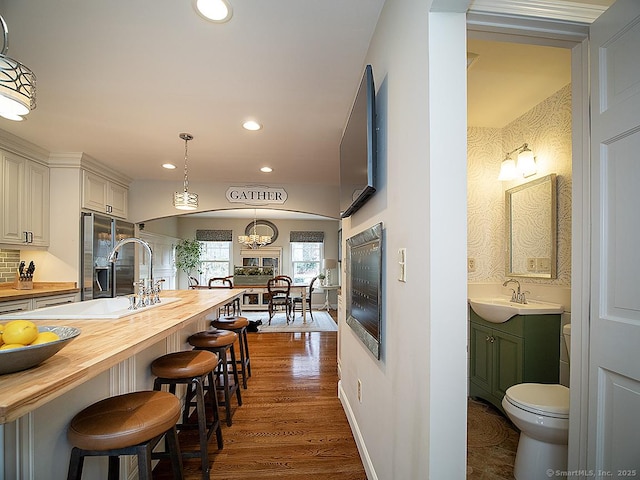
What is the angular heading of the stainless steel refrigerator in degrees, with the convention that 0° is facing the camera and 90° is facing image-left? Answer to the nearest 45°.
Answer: approximately 315°

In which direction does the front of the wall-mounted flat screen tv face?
to the viewer's left

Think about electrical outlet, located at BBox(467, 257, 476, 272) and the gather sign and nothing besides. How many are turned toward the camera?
2

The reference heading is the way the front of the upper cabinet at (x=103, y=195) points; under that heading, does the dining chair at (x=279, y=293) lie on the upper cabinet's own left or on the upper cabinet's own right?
on the upper cabinet's own left

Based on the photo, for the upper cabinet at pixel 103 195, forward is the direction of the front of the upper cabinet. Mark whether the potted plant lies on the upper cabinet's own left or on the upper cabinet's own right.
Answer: on the upper cabinet's own left

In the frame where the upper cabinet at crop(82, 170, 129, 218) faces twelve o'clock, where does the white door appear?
The white door is roughly at 1 o'clock from the upper cabinet.

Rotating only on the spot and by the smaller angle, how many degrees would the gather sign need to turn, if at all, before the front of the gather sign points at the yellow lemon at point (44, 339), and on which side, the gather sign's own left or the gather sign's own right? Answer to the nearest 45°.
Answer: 0° — it already faces it

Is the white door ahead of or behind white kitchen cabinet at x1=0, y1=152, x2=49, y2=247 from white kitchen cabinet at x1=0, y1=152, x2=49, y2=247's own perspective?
ahead

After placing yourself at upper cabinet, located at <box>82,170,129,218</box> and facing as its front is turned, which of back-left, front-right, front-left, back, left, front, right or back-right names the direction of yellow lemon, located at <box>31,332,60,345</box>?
front-right

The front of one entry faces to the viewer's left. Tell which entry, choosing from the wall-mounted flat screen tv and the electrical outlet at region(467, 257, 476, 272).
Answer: the wall-mounted flat screen tv

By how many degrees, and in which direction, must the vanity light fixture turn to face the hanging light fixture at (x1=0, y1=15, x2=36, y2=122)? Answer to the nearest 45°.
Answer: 0° — it already faces it
